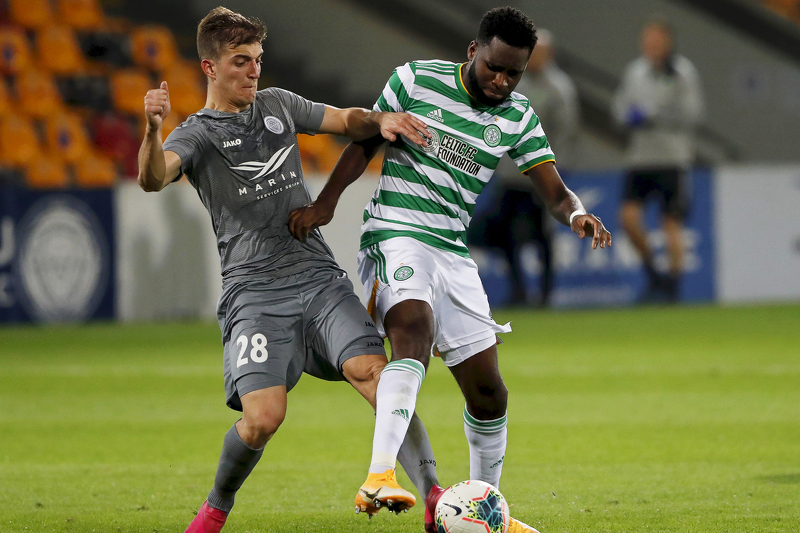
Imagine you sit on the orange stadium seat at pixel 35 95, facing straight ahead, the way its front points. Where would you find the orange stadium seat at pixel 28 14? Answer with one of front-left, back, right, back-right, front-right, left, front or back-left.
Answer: back-left

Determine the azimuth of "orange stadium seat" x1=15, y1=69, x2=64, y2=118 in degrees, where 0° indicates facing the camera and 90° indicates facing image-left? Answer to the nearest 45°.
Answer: approximately 315°

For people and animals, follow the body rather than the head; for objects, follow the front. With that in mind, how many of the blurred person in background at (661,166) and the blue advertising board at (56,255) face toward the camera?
2

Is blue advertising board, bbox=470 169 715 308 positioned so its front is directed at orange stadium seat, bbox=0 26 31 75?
no

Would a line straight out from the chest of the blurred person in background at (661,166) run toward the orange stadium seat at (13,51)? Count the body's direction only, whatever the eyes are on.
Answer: no

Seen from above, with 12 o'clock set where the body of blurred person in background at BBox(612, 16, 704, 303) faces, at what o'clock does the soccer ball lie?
The soccer ball is roughly at 12 o'clock from the blurred person in background.

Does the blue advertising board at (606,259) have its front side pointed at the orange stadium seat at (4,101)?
no

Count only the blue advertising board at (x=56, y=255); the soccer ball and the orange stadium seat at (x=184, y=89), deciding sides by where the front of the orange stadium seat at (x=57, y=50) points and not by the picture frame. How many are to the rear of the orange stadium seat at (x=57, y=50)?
0

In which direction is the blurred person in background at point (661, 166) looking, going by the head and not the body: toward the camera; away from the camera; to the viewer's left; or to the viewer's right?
toward the camera

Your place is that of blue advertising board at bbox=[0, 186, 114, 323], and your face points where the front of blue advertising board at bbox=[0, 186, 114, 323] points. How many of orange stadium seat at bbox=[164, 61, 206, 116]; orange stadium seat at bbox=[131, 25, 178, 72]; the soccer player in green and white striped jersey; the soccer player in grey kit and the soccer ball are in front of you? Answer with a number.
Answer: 3

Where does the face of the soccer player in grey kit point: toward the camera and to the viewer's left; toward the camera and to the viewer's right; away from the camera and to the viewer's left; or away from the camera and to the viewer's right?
toward the camera and to the viewer's right

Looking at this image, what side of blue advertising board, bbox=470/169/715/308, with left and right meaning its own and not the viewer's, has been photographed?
front

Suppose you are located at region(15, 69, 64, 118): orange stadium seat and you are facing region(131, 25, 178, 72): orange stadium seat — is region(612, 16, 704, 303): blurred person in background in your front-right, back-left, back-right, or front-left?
front-right

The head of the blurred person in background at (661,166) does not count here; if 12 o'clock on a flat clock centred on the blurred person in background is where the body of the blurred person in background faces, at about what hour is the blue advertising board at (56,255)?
The blue advertising board is roughly at 2 o'clock from the blurred person in background.

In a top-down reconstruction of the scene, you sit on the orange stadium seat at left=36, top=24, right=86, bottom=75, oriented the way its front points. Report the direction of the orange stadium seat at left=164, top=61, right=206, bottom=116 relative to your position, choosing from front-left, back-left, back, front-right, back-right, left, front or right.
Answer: front-left

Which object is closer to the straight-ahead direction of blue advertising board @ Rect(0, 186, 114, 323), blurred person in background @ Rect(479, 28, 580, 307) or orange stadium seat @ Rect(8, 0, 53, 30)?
the blurred person in background

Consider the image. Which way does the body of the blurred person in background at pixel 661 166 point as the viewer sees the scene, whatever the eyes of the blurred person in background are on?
toward the camera
